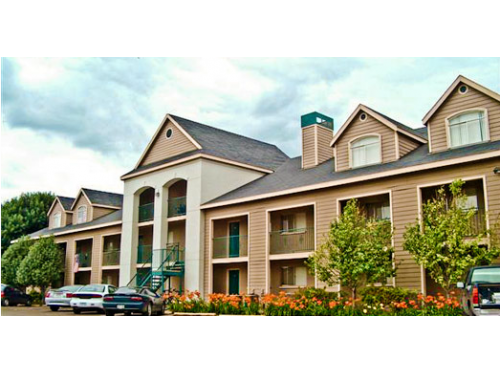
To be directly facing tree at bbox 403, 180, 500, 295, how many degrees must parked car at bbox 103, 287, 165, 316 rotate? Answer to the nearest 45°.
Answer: approximately 90° to its right

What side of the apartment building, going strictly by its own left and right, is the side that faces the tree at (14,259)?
right

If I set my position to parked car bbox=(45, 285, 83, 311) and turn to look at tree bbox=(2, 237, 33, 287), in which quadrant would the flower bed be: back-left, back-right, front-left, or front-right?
back-right

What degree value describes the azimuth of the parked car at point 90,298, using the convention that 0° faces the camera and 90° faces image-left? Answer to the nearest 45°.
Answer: approximately 225°

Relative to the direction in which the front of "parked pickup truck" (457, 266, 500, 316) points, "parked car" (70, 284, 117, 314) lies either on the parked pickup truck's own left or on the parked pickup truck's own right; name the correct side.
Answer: on the parked pickup truck's own left

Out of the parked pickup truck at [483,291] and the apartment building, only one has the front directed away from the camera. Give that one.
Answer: the parked pickup truck

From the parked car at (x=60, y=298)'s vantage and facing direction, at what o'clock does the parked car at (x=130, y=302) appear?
the parked car at (x=130, y=302) is roughly at 4 o'clock from the parked car at (x=60, y=298).

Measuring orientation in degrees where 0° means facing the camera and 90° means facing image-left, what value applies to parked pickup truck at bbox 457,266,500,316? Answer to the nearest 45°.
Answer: approximately 180°

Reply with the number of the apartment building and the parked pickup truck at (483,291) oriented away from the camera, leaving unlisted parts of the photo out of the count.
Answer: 1
